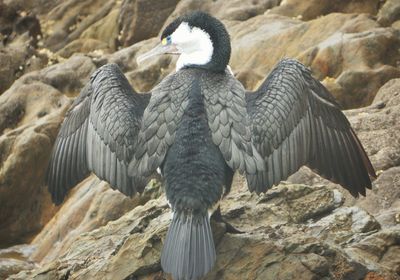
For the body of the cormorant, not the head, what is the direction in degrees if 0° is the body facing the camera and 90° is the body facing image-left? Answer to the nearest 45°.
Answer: approximately 180°

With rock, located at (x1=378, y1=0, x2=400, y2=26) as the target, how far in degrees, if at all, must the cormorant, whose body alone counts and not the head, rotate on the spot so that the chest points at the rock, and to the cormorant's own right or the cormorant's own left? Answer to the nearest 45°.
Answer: approximately 45° to the cormorant's own right

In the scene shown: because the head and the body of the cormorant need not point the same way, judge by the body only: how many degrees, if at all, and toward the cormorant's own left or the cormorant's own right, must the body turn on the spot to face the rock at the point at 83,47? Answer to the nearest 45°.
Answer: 0° — it already faces it

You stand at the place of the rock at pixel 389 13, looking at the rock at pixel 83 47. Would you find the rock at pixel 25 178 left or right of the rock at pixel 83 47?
left

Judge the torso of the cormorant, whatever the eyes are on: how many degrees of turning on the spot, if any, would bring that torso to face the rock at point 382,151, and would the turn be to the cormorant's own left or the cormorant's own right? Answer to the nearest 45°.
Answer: approximately 45° to the cormorant's own right

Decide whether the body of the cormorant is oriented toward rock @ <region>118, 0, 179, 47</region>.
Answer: yes
